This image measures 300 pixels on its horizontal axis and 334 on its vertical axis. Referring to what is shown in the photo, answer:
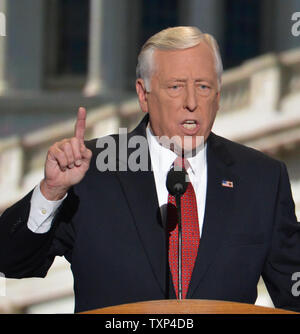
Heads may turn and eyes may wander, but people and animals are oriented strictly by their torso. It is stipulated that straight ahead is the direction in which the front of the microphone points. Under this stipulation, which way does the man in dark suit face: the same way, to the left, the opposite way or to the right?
the opposite way

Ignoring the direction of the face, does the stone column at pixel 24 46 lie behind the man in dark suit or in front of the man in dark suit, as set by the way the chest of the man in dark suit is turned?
behind

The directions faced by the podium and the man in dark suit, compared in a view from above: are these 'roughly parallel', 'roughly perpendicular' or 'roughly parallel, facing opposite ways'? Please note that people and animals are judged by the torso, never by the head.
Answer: roughly parallel

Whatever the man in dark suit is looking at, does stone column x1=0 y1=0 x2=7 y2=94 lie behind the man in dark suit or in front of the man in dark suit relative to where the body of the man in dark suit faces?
behind

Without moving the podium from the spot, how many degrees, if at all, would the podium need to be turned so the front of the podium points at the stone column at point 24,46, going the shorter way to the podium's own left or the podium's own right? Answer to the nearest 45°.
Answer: approximately 180°

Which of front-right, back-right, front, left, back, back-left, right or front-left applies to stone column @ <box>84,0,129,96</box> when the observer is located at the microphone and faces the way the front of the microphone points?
front

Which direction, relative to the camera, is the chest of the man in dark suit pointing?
toward the camera

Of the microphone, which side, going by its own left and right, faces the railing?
front

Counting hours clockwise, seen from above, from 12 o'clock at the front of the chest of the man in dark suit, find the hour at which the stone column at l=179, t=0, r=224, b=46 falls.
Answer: The stone column is roughly at 6 o'clock from the man in dark suit.

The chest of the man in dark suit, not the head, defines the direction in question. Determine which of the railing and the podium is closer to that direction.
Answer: the podium

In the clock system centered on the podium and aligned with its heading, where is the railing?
The railing is roughly at 6 o'clock from the podium.

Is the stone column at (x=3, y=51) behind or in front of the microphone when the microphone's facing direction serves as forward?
in front

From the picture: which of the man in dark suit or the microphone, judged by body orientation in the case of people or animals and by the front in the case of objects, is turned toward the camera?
the man in dark suit

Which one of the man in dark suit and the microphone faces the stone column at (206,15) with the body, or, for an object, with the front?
the microphone

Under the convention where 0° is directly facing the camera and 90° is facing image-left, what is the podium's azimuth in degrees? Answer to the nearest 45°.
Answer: approximately 0°

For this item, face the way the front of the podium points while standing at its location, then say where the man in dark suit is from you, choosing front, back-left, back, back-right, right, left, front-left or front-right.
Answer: back

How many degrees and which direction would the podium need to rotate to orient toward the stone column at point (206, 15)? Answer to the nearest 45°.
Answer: approximately 180°

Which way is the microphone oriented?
away from the camera

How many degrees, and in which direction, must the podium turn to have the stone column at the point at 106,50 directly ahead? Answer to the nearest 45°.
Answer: approximately 180°
